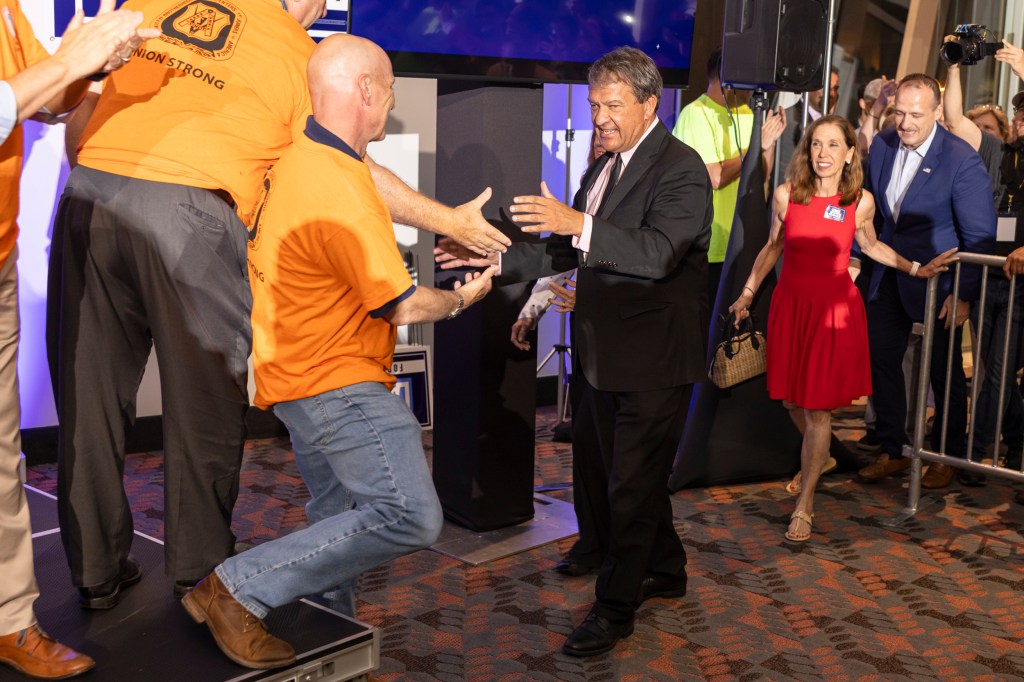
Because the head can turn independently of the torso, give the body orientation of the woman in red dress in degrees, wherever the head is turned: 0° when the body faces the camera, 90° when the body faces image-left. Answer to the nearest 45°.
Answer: approximately 0°

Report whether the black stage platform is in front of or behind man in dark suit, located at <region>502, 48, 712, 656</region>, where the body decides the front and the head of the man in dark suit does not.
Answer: in front

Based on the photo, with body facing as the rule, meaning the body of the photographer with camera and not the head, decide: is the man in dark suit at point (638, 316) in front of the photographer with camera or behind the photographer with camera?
in front

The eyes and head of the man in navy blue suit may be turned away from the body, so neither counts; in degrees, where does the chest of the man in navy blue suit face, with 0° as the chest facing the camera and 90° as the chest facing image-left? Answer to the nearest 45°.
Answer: approximately 45°

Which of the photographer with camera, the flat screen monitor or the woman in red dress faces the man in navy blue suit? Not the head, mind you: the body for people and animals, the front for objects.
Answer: the photographer with camera

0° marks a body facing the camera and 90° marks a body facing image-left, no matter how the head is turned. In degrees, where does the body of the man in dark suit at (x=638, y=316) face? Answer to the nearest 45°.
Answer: approximately 45°

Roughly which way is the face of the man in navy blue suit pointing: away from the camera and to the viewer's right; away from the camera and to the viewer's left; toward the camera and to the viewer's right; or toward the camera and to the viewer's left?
toward the camera and to the viewer's left

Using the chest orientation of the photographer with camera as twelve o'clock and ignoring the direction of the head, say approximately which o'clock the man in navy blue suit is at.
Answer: The man in navy blue suit is roughly at 12 o'clock from the photographer with camera.

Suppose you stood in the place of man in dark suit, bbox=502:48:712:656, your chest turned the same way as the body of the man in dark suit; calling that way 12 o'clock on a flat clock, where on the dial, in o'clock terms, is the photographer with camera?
The photographer with camera is roughly at 6 o'clock from the man in dark suit.

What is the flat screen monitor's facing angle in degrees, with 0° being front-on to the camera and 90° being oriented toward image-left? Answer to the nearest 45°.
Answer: approximately 0°

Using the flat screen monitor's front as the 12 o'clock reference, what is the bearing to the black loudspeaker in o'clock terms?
The black loudspeaker is roughly at 8 o'clock from the flat screen monitor.

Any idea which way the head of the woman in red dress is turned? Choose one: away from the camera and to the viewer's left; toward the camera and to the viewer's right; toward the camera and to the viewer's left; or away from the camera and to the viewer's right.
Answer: toward the camera and to the viewer's left

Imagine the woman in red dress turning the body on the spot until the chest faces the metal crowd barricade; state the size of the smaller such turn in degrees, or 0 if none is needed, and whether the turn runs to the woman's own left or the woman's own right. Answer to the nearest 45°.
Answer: approximately 135° to the woman's own left

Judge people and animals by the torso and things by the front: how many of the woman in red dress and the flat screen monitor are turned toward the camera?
2
